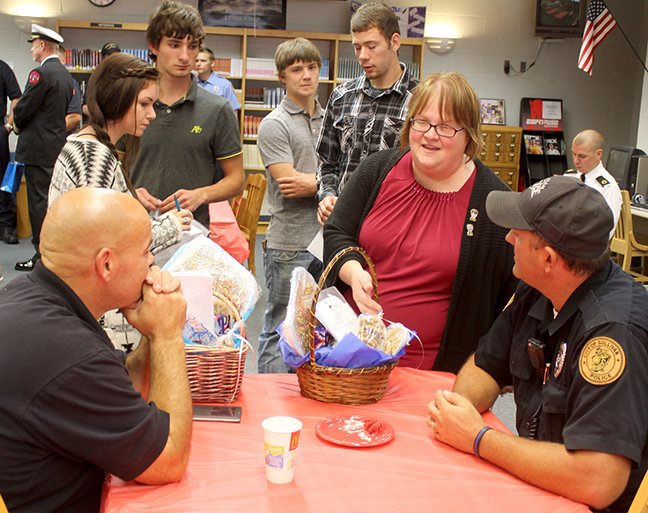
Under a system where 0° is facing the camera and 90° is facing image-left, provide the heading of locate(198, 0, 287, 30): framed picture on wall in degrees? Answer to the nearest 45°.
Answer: approximately 0°

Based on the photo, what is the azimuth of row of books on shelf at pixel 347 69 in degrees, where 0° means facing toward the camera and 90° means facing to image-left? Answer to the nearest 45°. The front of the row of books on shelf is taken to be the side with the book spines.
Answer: approximately 0°

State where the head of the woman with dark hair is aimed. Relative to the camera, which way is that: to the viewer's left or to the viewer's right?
to the viewer's right

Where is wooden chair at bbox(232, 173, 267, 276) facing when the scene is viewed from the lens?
facing away from the viewer and to the left of the viewer

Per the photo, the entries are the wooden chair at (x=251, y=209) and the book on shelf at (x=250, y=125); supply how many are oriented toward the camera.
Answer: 1

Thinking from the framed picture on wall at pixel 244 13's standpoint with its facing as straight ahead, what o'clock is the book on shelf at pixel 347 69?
The book on shelf is roughly at 9 o'clock from the framed picture on wall.

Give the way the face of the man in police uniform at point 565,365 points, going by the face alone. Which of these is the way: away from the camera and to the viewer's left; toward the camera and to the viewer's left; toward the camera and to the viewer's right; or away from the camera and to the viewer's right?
away from the camera and to the viewer's left

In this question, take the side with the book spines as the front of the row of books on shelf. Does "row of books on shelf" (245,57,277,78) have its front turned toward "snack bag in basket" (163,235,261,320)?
yes
